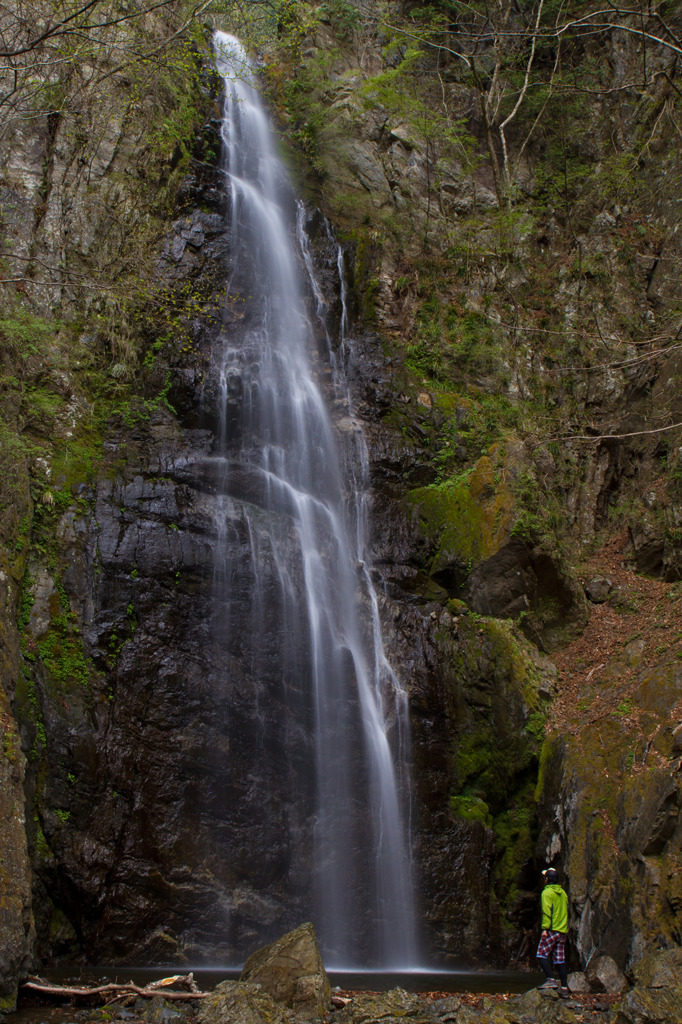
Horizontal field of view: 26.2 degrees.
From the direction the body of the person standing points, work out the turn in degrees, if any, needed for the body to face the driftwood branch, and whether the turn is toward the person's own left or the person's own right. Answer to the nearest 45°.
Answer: approximately 90° to the person's own left

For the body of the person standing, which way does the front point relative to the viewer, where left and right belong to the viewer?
facing away from the viewer and to the left of the viewer

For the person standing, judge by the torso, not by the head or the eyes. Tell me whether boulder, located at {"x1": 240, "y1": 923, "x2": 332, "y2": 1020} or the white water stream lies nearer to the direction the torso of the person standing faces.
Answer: the white water stream

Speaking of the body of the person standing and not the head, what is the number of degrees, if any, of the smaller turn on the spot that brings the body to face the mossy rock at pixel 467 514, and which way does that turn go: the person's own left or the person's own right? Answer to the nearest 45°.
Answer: approximately 45° to the person's own right

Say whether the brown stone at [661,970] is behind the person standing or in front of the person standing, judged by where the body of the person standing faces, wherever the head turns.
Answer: behind
